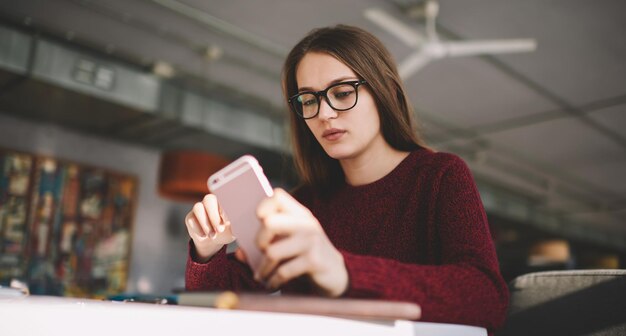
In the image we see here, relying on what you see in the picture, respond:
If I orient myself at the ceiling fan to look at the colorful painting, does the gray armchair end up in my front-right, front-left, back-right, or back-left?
back-left

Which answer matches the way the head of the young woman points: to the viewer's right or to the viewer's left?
to the viewer's left

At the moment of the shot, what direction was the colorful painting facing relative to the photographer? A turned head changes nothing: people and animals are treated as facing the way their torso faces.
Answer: facing the viewer and to the right of the viewer

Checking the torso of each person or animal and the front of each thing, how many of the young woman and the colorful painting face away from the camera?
0

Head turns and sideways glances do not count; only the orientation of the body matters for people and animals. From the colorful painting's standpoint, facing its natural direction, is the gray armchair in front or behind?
in front

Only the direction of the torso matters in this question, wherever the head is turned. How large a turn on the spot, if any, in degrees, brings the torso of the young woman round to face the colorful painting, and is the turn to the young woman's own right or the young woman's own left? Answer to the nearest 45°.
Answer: approximately 90° to the young woman's own right

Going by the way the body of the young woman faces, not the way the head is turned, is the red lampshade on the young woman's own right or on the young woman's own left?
on the young woman's own right

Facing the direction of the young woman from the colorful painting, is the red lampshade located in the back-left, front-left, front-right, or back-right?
front-left

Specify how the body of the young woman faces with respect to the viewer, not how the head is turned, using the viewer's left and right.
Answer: facing the viewer and to the left of the viewer

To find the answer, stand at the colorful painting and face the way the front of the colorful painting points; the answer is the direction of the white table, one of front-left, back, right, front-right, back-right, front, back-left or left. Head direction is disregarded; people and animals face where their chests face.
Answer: front-right

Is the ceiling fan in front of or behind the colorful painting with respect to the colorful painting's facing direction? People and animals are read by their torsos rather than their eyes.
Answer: in front

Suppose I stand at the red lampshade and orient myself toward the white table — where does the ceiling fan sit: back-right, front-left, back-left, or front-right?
front-left

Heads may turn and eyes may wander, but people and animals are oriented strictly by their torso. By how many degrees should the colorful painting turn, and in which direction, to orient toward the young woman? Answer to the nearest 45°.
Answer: approximately 45° to its right
